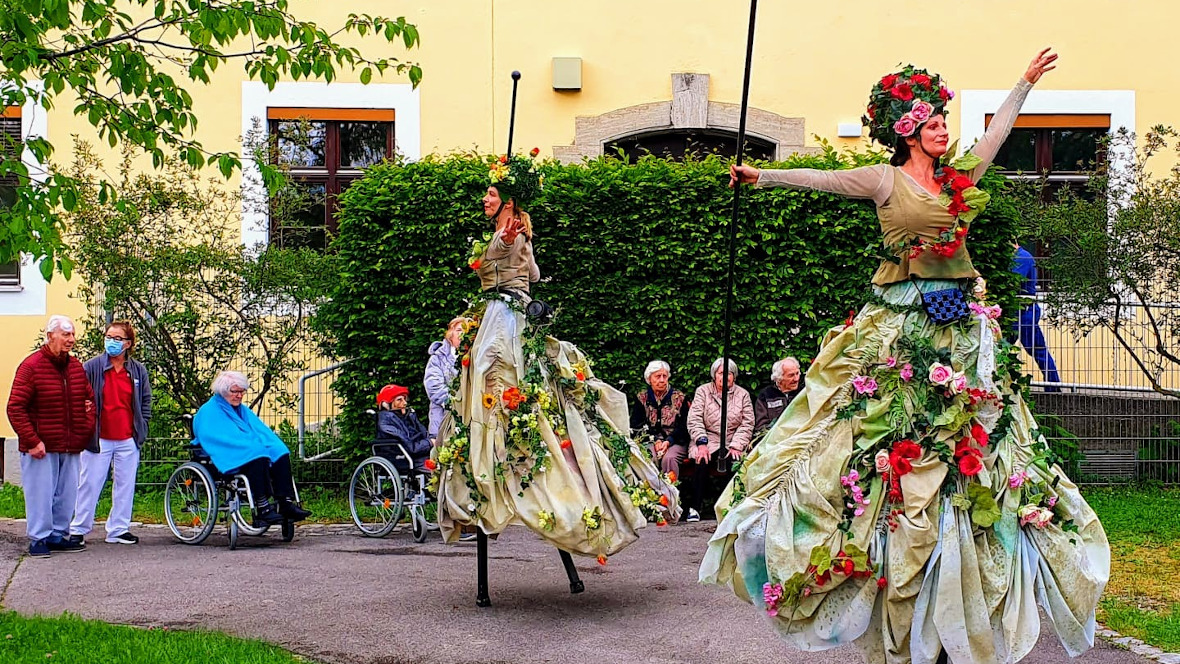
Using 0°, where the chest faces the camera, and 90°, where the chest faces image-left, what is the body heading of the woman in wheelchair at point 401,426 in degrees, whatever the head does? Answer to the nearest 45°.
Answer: approximately 315°

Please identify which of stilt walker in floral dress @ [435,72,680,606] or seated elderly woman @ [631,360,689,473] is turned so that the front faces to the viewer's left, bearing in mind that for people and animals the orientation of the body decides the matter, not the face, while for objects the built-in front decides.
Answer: the stilt walker in floral dress

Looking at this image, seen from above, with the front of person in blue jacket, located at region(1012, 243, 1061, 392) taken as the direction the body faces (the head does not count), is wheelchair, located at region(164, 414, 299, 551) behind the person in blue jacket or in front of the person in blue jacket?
in front

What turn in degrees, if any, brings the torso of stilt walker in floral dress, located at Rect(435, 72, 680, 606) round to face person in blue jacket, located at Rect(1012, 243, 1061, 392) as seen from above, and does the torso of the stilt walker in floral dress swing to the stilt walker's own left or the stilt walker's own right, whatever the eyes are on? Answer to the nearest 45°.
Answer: approximately 135° to the stilt walker's own right

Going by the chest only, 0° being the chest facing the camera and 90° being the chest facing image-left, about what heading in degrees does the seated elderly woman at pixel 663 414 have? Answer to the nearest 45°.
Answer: approximately 0°

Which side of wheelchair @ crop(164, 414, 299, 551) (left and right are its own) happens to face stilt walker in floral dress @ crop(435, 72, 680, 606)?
front

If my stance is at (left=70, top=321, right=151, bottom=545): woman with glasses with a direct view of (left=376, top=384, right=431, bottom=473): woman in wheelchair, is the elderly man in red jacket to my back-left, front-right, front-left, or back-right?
back-right

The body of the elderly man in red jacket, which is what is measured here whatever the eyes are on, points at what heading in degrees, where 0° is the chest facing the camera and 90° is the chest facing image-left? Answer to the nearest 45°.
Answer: approximately 315°

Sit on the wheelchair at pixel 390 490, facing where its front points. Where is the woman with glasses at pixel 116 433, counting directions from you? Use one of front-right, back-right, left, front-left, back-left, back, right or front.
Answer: back-right

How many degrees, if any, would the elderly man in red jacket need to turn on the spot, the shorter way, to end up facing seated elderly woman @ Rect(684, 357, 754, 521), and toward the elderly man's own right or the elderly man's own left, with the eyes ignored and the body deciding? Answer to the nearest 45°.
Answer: approximately 45° to the elderly man's own left

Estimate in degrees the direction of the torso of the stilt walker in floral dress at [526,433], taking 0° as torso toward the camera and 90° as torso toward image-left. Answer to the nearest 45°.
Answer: approximately 90°

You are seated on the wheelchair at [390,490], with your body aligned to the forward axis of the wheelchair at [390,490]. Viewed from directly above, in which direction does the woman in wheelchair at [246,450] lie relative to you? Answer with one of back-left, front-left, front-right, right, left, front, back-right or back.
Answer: back-right

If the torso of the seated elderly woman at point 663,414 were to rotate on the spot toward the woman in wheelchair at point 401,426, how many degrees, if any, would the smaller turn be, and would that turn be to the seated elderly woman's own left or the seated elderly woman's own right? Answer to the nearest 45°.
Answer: approximately 90° to the seated elderly woman's own right

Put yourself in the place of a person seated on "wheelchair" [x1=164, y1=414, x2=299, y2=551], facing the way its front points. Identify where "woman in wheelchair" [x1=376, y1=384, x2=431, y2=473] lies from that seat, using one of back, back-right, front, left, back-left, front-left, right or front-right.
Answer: front-left
